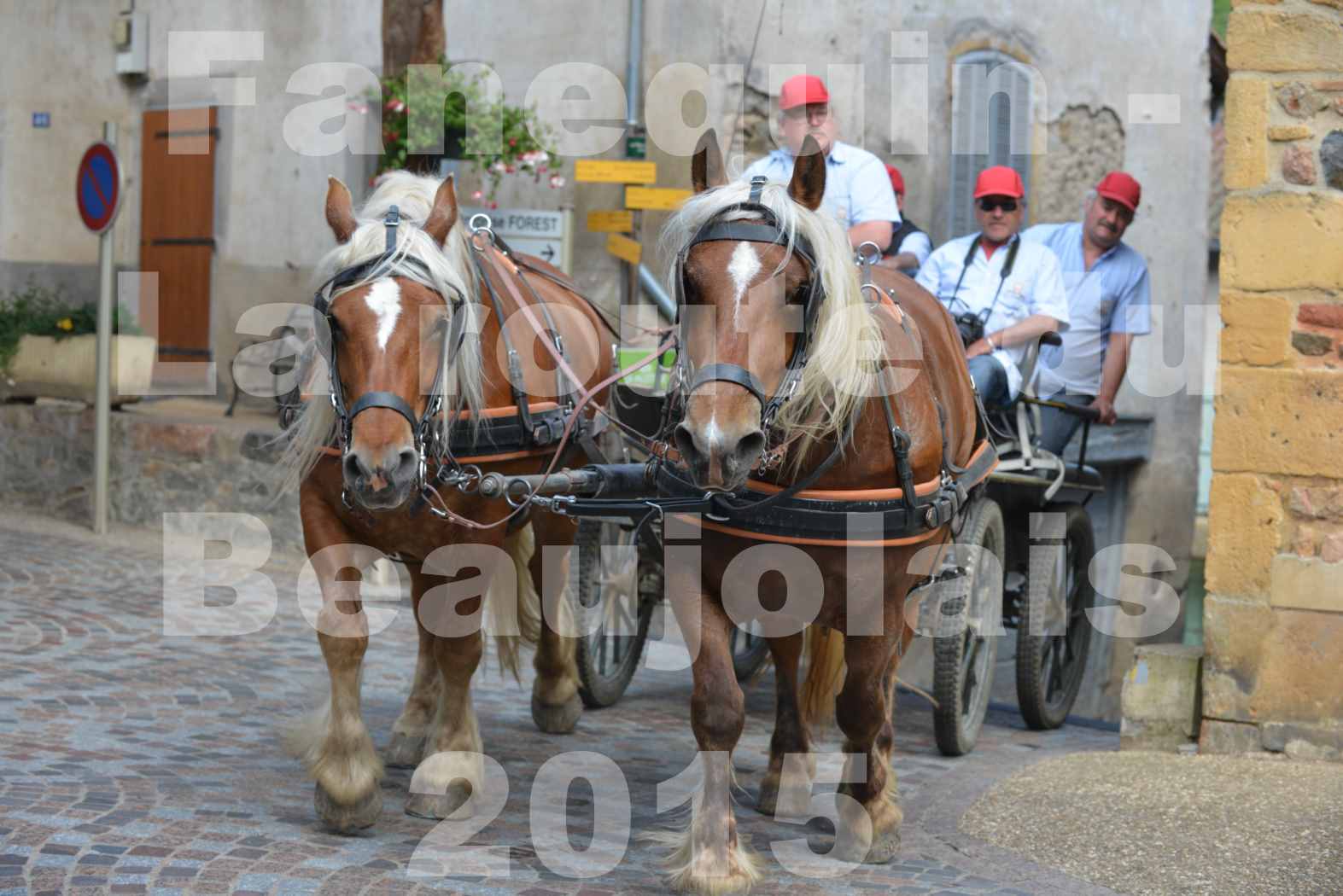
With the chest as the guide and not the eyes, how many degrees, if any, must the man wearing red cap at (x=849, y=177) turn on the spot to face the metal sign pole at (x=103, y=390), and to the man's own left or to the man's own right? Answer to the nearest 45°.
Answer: approximately 135° to the man's own right

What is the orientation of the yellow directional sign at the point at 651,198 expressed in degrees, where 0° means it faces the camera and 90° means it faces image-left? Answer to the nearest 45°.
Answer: approximately 0°

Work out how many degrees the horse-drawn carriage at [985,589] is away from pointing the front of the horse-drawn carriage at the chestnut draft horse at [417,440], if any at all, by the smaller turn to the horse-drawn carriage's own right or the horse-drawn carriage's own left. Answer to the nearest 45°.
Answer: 0° — it already faces it

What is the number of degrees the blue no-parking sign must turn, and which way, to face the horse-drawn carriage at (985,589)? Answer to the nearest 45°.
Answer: approximately 90° to its left

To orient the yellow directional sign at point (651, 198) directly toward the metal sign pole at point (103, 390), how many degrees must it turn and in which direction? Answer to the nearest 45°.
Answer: approximately 90° to its right

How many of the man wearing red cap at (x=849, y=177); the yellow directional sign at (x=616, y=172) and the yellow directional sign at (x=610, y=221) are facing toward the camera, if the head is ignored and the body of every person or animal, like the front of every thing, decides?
3

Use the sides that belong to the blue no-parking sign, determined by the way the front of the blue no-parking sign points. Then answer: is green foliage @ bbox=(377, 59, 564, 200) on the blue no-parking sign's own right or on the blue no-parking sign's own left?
on the blue no-parking sign's own left

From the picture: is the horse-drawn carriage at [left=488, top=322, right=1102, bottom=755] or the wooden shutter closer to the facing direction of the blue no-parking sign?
the horse-drawn carriage

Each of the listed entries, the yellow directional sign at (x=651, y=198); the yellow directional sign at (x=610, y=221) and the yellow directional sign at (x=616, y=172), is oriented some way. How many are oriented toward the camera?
3

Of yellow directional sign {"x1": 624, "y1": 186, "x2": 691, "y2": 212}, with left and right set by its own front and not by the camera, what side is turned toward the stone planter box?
right
